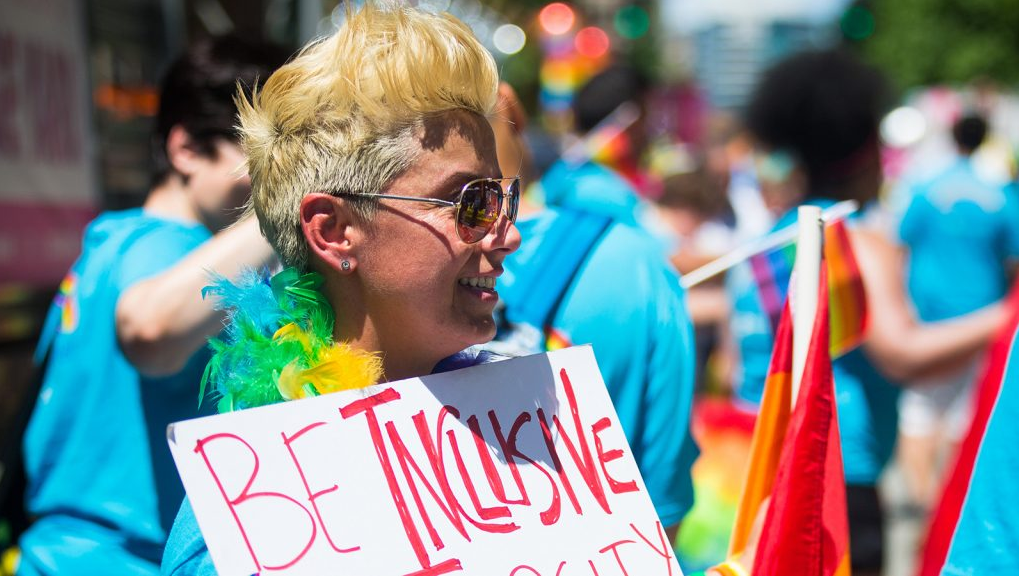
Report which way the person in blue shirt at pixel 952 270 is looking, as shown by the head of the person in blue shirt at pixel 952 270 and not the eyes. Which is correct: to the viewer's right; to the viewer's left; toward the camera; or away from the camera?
away from the camera

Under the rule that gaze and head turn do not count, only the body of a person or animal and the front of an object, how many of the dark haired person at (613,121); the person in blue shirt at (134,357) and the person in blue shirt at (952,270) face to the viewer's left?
0

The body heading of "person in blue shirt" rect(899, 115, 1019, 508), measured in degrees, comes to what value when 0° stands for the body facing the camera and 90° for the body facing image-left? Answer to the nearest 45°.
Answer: approximately 180°

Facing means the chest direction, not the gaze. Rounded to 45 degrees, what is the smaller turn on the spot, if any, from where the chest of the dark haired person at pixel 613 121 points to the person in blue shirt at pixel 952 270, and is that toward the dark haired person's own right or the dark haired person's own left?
0° — they already face them

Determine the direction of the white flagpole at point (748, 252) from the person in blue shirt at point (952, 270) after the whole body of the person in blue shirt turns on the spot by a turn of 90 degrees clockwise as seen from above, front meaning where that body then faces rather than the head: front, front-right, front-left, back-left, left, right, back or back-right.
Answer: right

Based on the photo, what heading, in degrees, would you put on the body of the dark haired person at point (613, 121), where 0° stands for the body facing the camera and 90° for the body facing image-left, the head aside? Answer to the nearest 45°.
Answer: approximately 225°

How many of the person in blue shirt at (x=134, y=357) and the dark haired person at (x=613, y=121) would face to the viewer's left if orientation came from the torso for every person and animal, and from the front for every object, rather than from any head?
0

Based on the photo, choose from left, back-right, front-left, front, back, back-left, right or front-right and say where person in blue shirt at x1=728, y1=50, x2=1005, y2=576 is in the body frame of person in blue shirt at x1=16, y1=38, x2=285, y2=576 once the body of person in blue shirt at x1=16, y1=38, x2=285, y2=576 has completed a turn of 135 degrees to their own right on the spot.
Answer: left

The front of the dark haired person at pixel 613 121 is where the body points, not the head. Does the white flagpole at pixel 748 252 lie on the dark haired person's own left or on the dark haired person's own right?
on the dark haired person's own right

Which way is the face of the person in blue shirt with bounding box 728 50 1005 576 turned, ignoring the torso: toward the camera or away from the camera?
away from the camera

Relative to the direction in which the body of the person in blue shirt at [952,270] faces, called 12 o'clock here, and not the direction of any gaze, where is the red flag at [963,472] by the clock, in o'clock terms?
The red flag is roughly at 6 o'clock from the person in blue shirt.

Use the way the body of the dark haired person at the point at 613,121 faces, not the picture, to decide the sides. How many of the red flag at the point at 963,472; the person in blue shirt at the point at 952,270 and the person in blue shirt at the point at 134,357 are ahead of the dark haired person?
1

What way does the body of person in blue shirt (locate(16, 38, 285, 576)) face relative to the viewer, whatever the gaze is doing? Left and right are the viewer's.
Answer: facing away from the viewer and to the right of the viewer

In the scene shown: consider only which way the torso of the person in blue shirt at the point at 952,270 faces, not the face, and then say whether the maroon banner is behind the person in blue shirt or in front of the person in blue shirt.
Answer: behind
